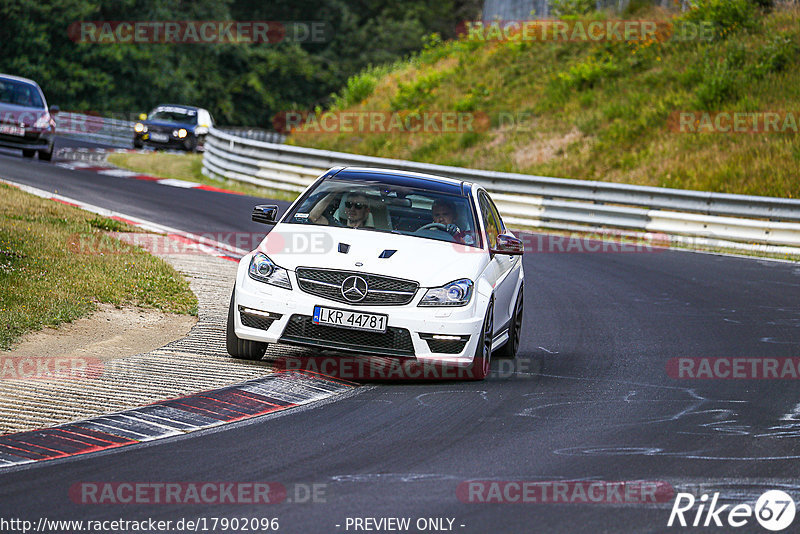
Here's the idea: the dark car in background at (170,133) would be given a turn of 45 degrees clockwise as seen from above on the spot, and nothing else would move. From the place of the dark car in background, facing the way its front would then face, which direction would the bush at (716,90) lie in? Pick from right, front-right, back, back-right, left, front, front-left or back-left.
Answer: back-left

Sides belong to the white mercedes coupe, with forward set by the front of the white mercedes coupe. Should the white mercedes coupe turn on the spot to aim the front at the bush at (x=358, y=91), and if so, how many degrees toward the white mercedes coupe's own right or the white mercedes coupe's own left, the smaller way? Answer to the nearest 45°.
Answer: approximately 135° to the white mercedes coupe's own right

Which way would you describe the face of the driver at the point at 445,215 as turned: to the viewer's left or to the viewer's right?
to the viewer's left

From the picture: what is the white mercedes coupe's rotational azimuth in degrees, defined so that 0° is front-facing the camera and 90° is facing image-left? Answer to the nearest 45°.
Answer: approximately 45°

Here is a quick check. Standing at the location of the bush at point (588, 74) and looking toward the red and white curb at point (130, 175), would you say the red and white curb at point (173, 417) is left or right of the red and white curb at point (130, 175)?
left
